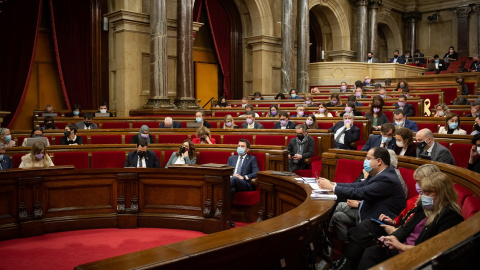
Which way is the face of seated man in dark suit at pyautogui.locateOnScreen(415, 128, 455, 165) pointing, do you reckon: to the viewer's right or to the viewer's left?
to the viewer's left

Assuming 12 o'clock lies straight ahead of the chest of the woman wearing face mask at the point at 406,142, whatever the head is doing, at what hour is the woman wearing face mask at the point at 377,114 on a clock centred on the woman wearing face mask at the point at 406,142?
the woman wearing face mask at the point at 377,114 is roughly at 4 o'clock from the woman wearing face mask at the point at 406,142.

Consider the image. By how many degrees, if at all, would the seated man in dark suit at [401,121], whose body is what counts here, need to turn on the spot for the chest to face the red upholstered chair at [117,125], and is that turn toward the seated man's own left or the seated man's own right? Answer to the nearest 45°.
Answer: approximately 45° to the seated man's own right

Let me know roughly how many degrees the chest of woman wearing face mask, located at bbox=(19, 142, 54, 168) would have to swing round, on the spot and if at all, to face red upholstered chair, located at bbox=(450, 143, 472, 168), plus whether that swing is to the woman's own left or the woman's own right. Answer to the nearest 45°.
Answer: approximately 45° to the woman's own left

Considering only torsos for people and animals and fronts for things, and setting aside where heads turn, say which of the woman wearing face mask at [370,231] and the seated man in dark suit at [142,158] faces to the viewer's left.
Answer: the woman wearing face mask

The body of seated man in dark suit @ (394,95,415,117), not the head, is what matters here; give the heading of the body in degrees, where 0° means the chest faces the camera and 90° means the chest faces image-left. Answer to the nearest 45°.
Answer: approximately 45°

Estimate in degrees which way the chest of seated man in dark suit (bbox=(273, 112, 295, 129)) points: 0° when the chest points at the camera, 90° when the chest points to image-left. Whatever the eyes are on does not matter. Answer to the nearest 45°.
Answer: approximately 0°

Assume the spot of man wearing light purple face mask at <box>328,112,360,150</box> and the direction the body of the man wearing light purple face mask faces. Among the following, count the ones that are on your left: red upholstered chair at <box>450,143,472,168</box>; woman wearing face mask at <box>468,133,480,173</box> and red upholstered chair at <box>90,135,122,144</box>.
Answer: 2

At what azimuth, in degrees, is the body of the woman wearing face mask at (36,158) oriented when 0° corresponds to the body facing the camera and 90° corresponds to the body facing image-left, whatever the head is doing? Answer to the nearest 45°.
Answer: approximately 0°

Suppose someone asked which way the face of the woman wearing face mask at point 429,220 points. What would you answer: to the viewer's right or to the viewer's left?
to the viewer's left

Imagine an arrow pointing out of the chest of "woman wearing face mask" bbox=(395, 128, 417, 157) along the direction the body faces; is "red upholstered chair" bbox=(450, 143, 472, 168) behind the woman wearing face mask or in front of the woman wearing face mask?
behind

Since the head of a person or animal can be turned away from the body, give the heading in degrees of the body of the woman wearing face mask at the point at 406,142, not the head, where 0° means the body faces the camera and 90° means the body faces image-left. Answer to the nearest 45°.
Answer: approximately 45°

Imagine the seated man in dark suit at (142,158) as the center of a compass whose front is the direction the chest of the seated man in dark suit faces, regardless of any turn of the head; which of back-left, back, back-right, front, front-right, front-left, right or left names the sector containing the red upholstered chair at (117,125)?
back
